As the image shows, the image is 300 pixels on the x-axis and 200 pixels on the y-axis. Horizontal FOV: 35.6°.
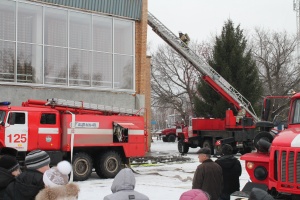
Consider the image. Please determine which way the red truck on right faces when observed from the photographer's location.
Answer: facing the viewer and to the left of the viewer

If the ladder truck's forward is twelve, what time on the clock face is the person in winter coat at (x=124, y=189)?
The person in winter coat is roughly at 9 o'clock from the ladder truck.

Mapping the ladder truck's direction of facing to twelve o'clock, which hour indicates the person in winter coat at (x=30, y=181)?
The person in winter coat is roughly at 9 o'clock from the ladder truck.

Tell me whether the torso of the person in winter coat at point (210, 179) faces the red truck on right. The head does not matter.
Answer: no

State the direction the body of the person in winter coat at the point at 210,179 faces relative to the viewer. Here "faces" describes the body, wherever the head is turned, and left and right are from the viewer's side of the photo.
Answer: facing away from the viewer and to the left of the viewer

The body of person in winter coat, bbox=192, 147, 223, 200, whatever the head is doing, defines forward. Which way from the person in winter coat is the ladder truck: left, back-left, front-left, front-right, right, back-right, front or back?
front-right

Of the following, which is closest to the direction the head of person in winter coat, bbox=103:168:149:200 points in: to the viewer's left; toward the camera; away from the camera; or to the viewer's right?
away from the camera

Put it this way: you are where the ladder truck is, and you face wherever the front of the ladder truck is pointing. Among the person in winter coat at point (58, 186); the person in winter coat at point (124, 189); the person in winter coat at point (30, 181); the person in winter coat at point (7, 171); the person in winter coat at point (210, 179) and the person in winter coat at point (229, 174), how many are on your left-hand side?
6

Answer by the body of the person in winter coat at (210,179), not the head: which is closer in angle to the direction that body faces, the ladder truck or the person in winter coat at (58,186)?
the ladder truck

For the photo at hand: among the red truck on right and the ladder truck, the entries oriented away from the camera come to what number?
0

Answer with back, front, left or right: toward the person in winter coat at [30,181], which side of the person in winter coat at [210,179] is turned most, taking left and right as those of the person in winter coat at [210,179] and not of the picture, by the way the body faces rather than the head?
left

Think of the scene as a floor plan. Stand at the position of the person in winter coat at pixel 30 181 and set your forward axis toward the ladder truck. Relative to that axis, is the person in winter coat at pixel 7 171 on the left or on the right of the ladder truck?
left

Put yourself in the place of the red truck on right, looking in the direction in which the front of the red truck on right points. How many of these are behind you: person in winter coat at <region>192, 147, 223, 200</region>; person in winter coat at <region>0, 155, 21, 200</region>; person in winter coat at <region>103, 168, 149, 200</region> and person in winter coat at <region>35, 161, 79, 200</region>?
0

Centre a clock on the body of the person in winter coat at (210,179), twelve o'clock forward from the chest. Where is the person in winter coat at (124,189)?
the person in winter coat at (124,189) is roughly at 8 o'clock from the person in winter coat at (210,179).

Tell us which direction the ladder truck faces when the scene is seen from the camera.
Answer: facing to the left of the viewer
